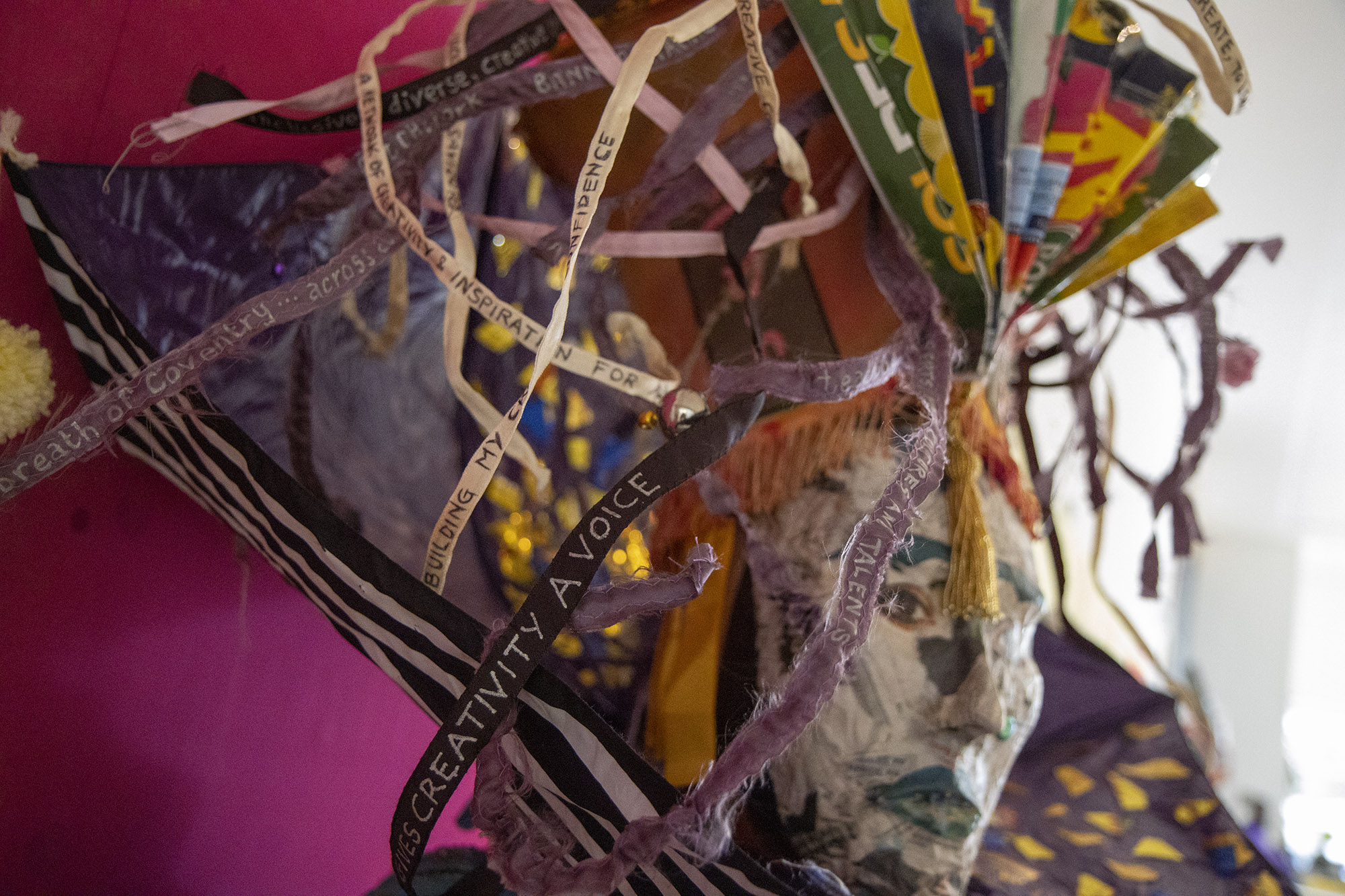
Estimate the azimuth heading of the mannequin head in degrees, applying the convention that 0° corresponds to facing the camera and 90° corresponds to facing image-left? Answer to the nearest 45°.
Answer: approximately 315°

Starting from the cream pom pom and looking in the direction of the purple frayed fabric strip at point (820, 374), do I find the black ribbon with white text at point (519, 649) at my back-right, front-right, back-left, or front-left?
front-right
